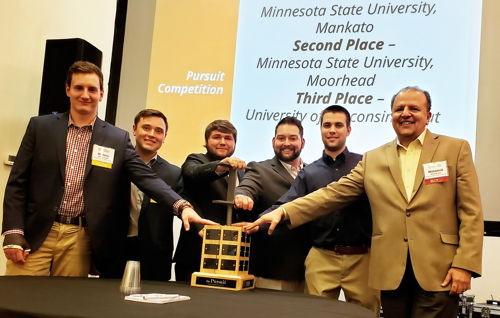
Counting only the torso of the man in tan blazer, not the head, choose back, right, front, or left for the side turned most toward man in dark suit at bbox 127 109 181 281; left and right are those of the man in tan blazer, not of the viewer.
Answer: right

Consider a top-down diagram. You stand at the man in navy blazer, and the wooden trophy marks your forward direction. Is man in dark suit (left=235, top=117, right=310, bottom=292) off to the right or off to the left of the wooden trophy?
left

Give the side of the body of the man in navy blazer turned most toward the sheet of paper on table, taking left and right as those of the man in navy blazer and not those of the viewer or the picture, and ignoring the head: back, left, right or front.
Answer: front

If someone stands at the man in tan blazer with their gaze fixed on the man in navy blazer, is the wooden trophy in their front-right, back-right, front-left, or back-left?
front-left

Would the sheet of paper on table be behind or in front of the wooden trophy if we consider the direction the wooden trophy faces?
in front

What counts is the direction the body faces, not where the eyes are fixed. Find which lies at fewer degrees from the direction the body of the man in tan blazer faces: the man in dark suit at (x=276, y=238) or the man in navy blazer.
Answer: the man in navy blazer

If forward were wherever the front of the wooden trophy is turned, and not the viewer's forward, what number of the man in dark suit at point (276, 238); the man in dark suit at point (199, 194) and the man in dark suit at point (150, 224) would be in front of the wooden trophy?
0

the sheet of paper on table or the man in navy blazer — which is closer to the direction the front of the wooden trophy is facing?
the sheet of paper on table

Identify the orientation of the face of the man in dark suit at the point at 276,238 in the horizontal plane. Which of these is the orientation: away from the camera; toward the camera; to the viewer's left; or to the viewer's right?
toward the camera

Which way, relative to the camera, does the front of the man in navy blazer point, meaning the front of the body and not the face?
toward the camera

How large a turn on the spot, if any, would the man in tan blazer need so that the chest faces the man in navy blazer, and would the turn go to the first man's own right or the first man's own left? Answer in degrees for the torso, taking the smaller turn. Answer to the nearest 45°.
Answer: approximately 90° to the first man's own right

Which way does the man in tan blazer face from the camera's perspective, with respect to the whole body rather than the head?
toward the camera

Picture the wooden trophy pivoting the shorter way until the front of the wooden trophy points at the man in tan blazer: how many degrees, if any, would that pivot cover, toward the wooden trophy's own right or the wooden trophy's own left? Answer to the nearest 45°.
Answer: approximately 90° to the wooden trophy's own left

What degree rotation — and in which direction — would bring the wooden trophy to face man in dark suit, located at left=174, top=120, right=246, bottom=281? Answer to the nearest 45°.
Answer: approximately 180°

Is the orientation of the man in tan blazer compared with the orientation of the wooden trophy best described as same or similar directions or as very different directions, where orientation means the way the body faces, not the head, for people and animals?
same or similar directions

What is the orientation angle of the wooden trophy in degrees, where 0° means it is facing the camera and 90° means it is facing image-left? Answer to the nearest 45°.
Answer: approximately 0°

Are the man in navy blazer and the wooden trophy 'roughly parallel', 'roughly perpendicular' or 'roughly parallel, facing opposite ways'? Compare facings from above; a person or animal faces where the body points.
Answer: roughly parallel

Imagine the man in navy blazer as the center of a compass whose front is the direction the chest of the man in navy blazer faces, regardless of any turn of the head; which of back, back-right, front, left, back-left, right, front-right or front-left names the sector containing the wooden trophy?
front-left

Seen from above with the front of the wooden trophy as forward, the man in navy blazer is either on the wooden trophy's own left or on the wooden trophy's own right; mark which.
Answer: on the wooden trophy's own right
